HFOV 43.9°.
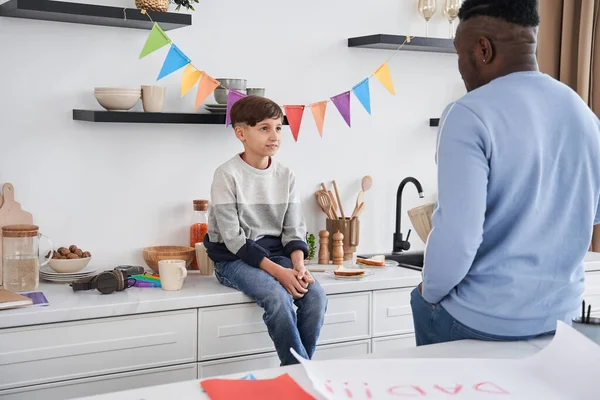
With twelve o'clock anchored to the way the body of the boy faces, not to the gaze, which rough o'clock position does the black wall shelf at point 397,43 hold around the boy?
The black wall shelf is roughly at 9 o'clock from the boy.

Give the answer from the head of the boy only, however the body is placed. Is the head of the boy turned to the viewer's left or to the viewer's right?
to the viewer's right

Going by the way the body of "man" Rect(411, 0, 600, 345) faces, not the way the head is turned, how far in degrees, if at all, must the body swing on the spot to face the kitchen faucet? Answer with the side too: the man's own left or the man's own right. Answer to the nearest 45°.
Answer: approximately 45° to the man's own right

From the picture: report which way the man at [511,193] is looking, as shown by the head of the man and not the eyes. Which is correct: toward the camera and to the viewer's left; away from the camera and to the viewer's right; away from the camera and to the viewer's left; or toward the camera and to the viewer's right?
away from the camera and to the viewer's left

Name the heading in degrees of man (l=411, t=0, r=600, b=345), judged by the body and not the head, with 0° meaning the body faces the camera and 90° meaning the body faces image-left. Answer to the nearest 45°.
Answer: approximately 135°

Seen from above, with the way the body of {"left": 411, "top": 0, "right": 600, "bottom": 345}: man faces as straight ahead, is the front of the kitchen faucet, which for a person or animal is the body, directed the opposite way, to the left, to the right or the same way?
the opposite way

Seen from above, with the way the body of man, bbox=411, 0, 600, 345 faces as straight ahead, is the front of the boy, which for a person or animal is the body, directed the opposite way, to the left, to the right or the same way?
the opposite way

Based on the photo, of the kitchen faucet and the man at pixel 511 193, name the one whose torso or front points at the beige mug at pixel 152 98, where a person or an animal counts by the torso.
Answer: the man

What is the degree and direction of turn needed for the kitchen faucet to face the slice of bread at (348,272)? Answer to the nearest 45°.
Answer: approximately 45° to its right

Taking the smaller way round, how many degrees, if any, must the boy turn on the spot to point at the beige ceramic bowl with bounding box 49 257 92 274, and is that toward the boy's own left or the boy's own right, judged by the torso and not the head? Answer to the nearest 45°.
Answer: approximately 135° to the boy's own right

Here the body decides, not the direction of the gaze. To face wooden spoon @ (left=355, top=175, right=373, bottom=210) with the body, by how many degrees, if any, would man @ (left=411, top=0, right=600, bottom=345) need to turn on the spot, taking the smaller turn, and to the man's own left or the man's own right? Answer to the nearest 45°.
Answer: approximately 45° to the man's own right

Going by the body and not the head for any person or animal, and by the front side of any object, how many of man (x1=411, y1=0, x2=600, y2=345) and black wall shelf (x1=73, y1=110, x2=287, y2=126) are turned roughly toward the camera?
1

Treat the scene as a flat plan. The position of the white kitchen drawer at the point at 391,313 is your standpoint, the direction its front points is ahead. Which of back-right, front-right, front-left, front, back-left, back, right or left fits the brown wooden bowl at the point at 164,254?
back-right
